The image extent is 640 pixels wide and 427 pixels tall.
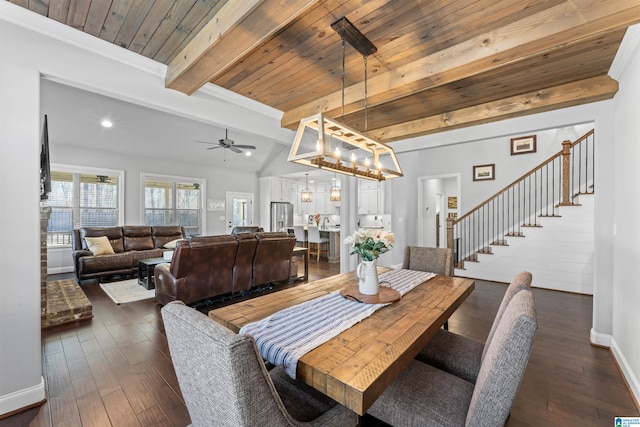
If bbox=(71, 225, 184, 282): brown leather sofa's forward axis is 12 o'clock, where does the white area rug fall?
The white area rug is roughly at 12 o'clock from the brown leather sofa.

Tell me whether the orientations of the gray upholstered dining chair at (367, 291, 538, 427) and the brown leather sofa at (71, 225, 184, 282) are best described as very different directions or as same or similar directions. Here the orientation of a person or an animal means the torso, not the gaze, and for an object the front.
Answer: very different directions

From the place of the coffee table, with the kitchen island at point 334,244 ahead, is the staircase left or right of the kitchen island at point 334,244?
right

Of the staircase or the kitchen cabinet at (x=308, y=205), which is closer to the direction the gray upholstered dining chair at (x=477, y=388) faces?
the kitchen cabinet

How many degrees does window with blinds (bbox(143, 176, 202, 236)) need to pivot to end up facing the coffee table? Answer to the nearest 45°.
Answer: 0° — it already faces it

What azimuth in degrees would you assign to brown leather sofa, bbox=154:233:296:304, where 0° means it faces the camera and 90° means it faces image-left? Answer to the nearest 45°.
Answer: approximately 135°
